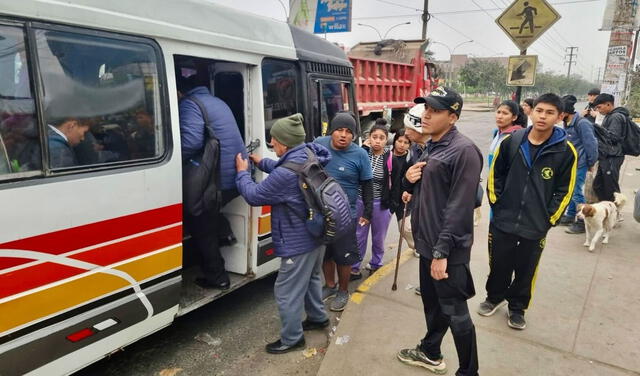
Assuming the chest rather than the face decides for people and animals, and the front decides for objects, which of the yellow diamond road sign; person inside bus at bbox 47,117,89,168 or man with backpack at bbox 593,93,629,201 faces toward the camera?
the yellow diamond road sign

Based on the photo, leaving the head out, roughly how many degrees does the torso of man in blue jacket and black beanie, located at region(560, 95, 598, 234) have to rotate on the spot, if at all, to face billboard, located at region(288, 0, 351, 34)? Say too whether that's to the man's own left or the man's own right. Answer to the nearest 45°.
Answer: approximately 45° to the man's own right

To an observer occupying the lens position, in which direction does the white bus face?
facing away from the viewer and to the right of the viewer

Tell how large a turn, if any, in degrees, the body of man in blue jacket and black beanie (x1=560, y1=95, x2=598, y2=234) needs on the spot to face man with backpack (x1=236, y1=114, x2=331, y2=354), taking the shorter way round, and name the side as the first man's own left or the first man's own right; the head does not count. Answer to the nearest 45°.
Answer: approximately 45° to the first man's own left

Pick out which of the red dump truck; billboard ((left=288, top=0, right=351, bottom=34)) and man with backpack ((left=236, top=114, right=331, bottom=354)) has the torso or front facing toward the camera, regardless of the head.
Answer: the billboard

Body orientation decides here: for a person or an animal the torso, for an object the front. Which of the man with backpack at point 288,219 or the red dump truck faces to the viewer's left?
the man with backpack

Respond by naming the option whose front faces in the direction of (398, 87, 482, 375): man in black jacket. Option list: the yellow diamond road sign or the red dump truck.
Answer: the yellow diamond road sign

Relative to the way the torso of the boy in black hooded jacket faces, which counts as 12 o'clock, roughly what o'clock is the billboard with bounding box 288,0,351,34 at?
The billboard is roughly at 5 o'clock from the boy in black hooded jacket.

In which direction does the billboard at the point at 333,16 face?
toward the camera

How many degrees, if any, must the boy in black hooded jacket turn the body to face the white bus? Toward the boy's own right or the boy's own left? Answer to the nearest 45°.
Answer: approximately 45° to the boy's own right

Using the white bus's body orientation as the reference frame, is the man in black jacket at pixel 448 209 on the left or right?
on its right

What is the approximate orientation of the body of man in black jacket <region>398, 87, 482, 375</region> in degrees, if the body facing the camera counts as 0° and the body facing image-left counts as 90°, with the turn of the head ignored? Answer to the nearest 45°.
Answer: approximately 45°

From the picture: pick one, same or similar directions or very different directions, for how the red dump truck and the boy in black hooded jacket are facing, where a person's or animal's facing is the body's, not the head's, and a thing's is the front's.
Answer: very different directions

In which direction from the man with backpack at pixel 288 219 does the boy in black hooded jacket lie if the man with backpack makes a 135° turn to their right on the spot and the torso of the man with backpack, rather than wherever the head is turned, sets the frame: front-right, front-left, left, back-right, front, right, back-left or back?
front-right

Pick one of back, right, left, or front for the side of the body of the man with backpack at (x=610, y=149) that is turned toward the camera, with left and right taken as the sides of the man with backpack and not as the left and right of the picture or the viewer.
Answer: left

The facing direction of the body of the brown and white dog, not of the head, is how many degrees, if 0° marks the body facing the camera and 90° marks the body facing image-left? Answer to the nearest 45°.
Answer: approximately 45°
